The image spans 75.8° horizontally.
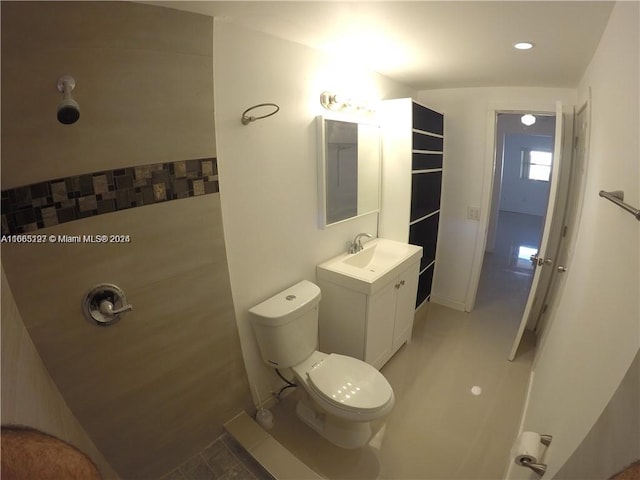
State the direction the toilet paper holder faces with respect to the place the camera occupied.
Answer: facing to the left of the viewer

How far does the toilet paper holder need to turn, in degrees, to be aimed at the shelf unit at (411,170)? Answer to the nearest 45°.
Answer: approximately 45° to its right

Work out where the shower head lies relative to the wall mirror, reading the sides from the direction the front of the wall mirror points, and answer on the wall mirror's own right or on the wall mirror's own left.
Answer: on the wall mirror's own right

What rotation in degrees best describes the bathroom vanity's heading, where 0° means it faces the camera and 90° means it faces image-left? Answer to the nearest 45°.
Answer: approximately 315°

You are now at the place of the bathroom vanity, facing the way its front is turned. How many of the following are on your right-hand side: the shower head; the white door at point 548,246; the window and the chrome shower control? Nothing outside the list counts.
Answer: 2

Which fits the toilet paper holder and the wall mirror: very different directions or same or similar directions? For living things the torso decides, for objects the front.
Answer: very different directions

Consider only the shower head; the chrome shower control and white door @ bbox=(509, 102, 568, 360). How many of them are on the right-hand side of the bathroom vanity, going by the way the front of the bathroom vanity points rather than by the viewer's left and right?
2
